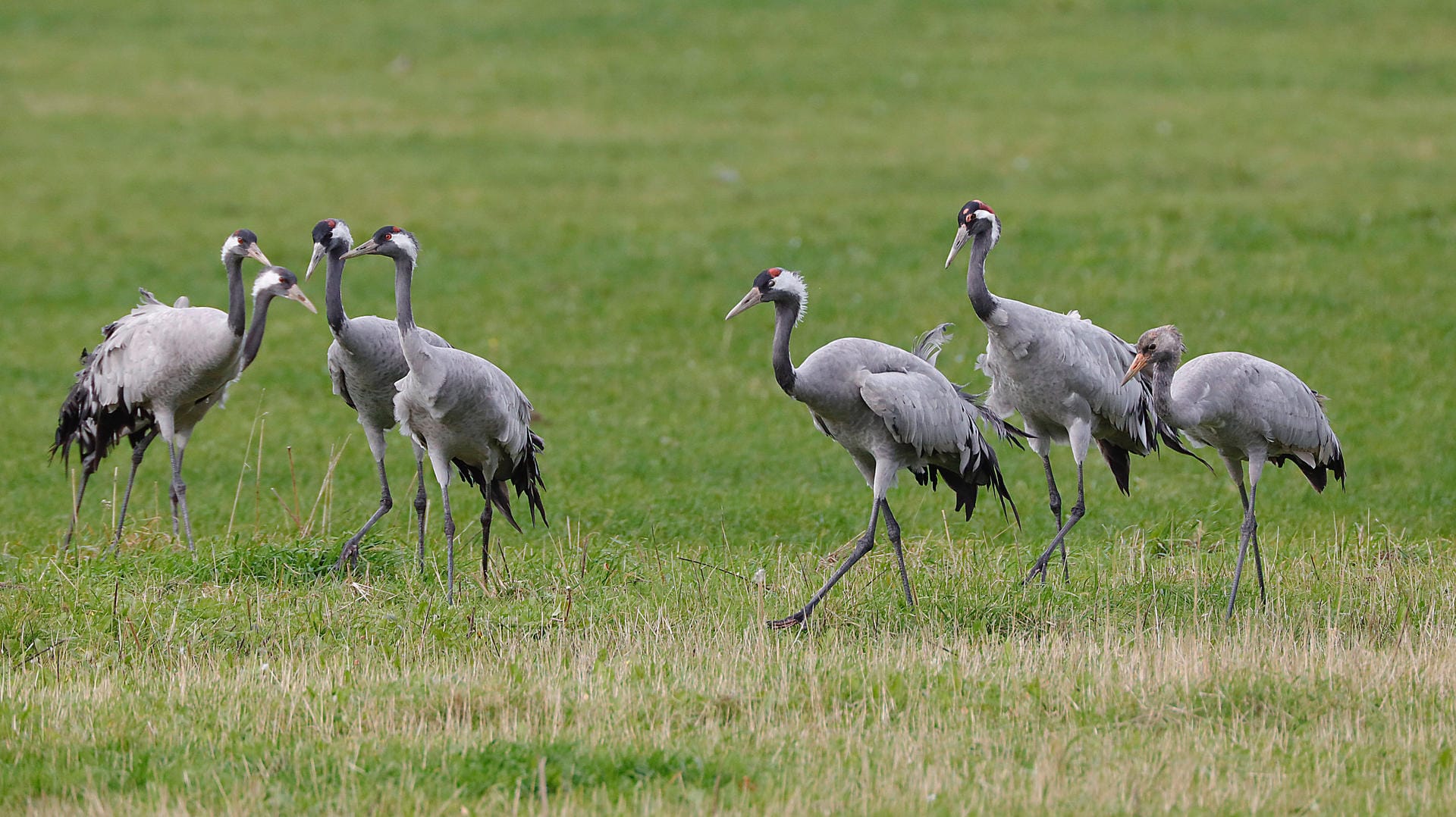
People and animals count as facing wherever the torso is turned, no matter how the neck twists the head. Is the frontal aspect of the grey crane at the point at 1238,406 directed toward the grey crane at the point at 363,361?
yes

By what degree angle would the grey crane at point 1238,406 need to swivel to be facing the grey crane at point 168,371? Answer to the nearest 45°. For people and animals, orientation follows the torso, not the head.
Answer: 0° — it already faces it

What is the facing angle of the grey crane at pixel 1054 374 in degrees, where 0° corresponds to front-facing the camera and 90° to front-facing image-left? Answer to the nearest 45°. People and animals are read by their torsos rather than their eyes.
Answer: approximately 45°

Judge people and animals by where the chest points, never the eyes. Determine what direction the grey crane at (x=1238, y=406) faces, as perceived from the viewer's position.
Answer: facing to the left of the viewer

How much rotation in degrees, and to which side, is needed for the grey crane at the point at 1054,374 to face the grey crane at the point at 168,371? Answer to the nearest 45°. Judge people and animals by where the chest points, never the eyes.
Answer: approximately 45° to its right

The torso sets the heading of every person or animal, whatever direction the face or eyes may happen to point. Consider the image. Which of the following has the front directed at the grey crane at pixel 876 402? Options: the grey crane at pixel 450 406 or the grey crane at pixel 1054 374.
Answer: the grey crane at pixel 1054 374

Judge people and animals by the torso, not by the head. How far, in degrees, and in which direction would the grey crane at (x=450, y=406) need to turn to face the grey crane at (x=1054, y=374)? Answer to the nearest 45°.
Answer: approximately 135° to its left

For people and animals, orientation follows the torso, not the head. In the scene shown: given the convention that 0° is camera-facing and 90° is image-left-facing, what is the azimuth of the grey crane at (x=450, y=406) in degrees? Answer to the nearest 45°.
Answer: approximately 45°
